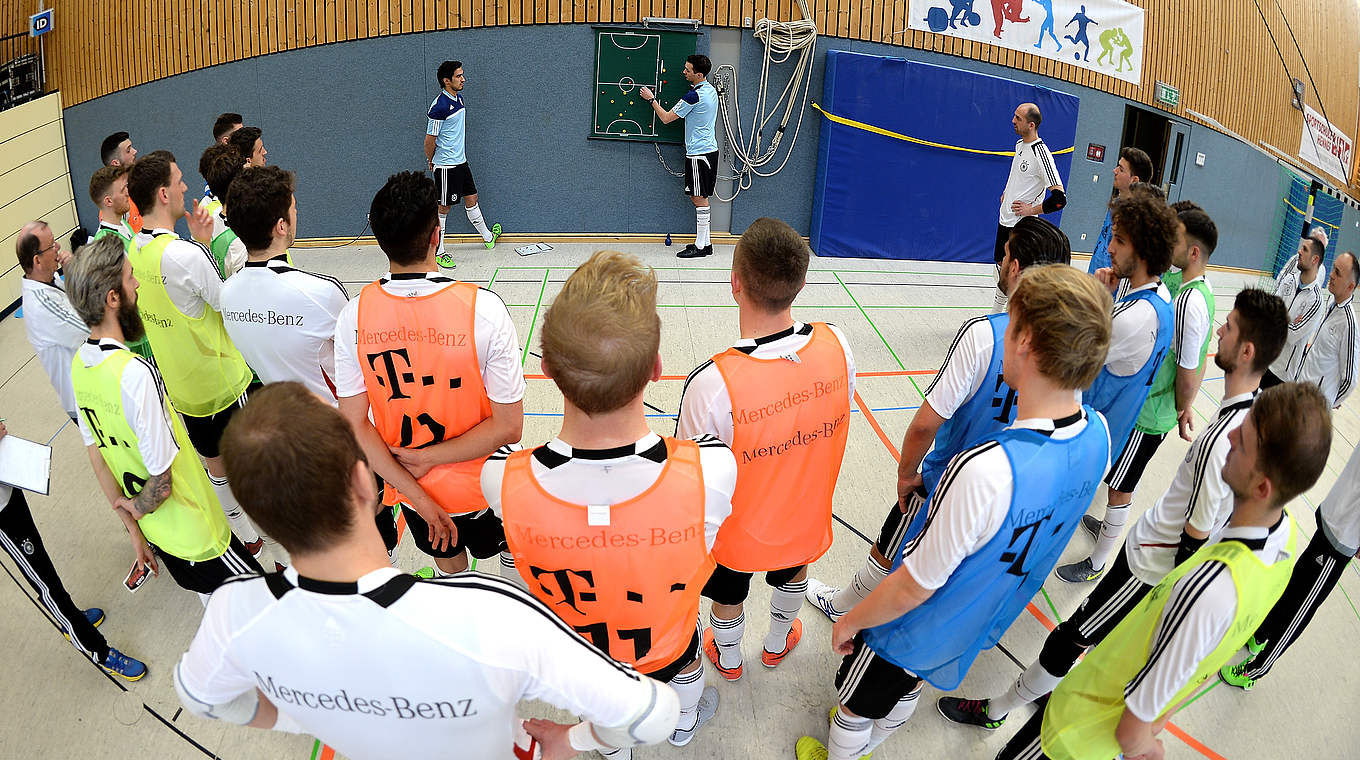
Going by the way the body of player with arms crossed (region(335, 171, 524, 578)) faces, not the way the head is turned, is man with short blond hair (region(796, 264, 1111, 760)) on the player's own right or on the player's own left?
on the player's own right

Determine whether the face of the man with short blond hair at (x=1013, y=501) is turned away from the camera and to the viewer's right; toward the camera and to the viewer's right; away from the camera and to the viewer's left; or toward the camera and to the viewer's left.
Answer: away from the camera and to the viewer's left

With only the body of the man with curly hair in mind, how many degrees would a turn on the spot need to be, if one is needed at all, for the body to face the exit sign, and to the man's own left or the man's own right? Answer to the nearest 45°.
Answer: approximately 90° to the man's own right

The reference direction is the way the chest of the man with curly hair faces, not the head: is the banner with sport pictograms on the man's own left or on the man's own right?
on the man's own right

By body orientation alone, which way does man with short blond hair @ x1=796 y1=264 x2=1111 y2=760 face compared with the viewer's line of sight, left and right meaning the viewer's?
facing away from the viewer and to the left of the viewer

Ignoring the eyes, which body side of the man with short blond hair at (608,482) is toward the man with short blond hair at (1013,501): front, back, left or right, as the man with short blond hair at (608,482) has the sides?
right

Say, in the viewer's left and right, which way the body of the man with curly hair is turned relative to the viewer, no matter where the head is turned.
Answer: facing to the left of the viewer

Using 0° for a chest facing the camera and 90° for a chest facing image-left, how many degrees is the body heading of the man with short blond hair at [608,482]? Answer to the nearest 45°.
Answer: approximately 180°

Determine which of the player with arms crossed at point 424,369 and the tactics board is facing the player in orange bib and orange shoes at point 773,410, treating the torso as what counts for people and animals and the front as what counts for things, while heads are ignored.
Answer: the tactics board

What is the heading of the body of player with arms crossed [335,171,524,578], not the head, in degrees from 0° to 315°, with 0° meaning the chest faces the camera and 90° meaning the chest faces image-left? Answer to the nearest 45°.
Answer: approximately 180°

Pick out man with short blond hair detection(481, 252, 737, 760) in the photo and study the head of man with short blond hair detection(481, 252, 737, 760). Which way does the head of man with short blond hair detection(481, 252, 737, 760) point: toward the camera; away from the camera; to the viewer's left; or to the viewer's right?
away from the camera

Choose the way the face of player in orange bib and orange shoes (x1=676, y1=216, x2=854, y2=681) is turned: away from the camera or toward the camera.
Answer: away from the camera

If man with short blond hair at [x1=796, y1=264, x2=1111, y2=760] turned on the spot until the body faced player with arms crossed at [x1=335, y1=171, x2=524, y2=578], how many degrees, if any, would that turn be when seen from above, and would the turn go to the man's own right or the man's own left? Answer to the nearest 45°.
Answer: approximately 45° to the man's own left
